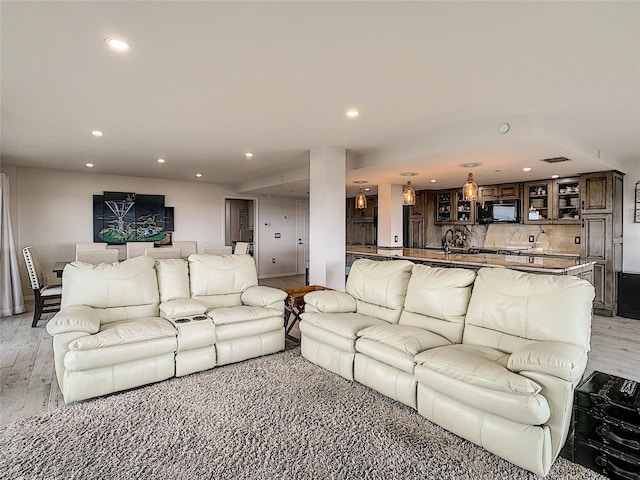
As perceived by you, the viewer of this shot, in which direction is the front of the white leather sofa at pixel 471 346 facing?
facing the viewer and to the left of the viewer

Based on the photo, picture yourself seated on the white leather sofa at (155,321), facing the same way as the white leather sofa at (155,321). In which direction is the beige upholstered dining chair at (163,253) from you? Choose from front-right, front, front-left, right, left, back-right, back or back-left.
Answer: back-left

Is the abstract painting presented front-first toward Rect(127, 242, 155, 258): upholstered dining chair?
yes

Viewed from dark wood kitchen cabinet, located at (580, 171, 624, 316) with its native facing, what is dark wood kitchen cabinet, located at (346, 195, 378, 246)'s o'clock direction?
dark wood kitchen cabinet, located at (346, 195, 378, 246) is roughly at 2 o'clock from dark wood kitchen cabinet, located at (580, 171, 624, 316).

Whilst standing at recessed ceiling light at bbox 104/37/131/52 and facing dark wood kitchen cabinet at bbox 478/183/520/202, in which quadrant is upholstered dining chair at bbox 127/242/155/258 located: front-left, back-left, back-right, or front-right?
front-left

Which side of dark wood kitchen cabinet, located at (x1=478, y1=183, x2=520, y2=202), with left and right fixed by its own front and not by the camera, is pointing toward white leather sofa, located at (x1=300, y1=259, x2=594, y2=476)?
front

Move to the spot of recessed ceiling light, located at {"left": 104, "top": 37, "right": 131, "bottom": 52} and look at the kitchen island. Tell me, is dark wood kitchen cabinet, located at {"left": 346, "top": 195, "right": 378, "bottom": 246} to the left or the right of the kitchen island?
left

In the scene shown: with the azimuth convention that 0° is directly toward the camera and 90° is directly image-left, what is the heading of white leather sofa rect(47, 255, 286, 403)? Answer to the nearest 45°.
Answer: approximately 315°

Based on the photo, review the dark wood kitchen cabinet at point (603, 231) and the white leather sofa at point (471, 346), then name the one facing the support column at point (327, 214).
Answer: the dark wood kitchen cabinet

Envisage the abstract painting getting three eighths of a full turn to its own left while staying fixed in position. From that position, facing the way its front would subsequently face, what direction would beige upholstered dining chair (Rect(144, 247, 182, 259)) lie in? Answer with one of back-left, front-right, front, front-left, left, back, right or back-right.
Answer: back-right

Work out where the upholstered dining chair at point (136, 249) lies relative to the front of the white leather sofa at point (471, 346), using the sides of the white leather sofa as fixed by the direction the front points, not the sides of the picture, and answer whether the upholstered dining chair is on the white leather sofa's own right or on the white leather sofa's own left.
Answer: on the white leather sofa's own right

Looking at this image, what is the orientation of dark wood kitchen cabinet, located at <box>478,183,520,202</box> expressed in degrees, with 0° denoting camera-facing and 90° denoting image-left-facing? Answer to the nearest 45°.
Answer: approximately 0°

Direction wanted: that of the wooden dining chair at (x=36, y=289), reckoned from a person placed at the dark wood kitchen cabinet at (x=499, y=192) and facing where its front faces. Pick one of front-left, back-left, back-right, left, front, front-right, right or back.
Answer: front-right

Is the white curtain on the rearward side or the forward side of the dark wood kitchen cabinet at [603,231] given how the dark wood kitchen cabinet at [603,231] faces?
on the forward side

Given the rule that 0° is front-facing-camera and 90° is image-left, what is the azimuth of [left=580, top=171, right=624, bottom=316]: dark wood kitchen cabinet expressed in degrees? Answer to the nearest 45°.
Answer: approximately 45°

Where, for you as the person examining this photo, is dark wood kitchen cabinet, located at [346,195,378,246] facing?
facing the viewer

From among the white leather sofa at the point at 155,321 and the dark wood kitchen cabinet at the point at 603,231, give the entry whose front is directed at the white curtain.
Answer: the dark wood kitchen cabinet
